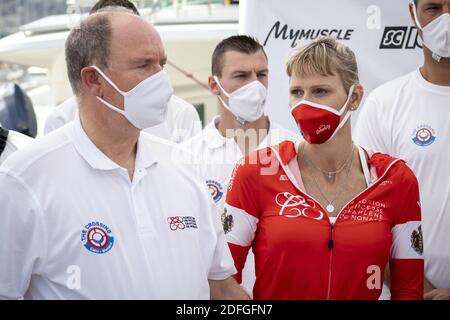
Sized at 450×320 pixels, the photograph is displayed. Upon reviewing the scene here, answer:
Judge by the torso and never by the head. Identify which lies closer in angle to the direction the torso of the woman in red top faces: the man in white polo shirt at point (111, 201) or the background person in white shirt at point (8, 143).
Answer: the man in white polo shirt

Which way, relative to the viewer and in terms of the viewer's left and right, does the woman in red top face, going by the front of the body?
facing the viewer

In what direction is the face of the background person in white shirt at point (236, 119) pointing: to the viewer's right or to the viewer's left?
to the viewer's right

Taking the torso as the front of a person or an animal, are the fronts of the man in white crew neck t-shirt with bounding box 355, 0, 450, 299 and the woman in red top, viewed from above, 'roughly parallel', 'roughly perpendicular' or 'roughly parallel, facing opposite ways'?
roughly parallel

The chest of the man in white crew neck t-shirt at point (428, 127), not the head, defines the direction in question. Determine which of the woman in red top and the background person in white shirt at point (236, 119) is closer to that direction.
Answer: the woman in red top

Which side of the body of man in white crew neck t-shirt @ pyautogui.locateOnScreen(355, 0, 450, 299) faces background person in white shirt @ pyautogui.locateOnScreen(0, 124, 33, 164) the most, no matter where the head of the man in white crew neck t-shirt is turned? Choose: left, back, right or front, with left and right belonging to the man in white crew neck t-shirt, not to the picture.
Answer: right

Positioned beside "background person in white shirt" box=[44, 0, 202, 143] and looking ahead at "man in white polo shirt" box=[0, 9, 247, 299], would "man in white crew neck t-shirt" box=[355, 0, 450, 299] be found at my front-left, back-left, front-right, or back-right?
front-left

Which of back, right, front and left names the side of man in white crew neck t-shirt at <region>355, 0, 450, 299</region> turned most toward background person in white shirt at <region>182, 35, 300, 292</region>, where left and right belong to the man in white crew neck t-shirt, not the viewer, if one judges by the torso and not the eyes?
right

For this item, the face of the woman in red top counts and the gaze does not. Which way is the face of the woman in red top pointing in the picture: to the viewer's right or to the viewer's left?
to the viewer's left

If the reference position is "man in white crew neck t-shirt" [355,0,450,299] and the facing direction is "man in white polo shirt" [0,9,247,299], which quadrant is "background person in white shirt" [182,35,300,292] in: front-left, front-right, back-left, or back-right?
front-right

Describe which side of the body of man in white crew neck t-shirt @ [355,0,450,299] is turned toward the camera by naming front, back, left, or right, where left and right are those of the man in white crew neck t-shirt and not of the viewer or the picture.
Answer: front

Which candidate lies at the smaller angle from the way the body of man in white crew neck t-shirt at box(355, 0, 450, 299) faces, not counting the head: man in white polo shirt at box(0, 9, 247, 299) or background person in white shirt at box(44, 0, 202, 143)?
the man in white polo shirt

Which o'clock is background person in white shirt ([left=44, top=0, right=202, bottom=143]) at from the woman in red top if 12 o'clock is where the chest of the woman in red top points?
The background person in white shirt is roughly at 5 o'clock from the woman in red top.

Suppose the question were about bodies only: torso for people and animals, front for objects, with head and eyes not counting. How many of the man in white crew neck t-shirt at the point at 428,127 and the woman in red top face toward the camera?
2
